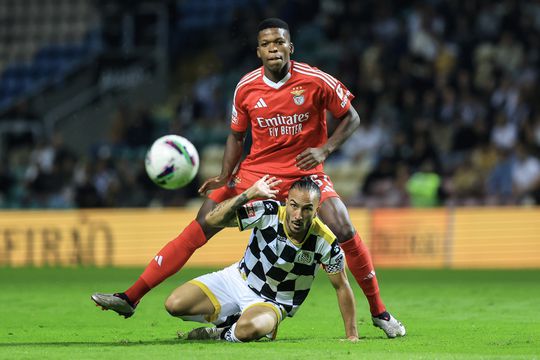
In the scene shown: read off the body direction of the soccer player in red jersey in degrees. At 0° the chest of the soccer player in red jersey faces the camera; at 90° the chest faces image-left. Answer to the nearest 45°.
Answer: approximately 0°

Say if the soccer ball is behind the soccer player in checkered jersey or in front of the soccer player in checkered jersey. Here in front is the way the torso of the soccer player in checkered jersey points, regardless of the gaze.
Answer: behind

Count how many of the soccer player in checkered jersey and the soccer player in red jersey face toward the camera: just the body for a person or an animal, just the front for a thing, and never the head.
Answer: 2
